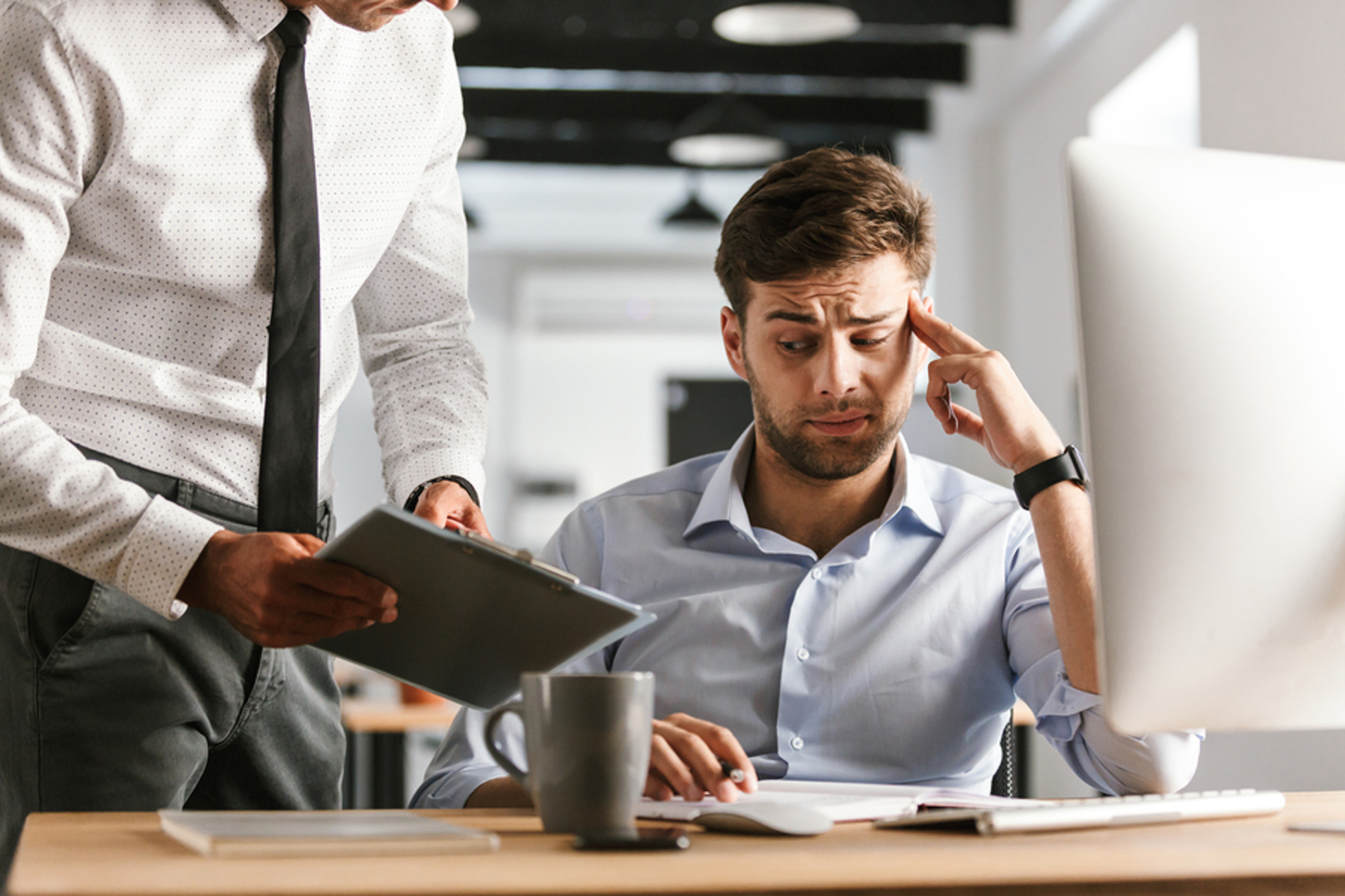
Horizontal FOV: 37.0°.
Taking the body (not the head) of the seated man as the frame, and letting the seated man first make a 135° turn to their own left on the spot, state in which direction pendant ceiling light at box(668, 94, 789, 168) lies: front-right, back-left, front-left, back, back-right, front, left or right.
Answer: front-left

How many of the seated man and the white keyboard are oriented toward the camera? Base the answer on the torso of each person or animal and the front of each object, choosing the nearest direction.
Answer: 1

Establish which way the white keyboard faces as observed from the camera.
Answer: facing away from the viewer and to the left of the viewer

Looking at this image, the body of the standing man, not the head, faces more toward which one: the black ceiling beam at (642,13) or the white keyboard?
the white keyboard

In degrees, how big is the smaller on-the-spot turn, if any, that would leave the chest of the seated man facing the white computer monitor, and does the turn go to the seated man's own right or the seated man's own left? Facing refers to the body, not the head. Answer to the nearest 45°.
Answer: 0° — they already face it

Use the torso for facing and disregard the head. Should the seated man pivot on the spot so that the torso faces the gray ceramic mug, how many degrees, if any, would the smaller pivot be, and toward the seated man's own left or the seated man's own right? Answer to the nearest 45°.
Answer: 0° — they already face it
